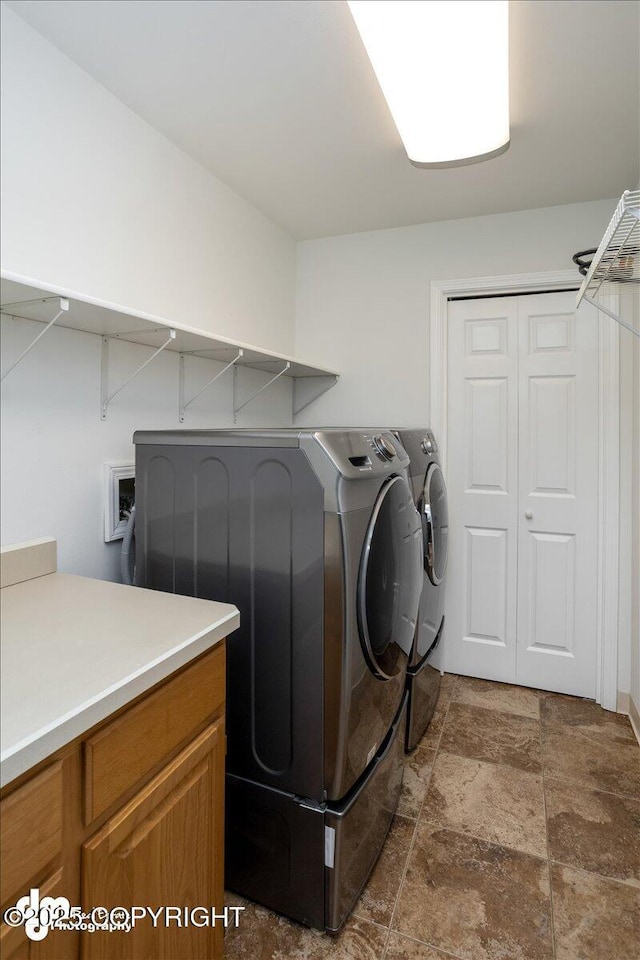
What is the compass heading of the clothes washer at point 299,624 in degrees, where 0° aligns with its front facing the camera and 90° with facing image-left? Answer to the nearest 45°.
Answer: approximately 315°

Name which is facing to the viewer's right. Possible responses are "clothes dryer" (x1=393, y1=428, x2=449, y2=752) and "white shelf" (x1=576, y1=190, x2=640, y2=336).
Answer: the clothes dryer

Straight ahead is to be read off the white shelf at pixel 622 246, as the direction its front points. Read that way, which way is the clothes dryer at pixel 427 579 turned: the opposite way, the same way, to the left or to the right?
the opposite way

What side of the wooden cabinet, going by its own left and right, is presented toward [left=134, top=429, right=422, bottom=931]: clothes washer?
left

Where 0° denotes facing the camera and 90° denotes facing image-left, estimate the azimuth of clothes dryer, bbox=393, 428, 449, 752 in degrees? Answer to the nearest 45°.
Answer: approximately 270°

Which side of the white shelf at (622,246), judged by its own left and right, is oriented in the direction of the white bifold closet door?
right

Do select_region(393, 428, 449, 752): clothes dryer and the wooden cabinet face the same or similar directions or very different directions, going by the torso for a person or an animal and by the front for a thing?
same or similar directions

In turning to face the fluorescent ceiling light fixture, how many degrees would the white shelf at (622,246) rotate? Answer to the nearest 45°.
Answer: approximately 45° to its left

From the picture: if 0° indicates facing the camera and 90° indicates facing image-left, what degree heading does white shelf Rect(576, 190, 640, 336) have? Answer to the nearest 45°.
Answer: approximately 90°

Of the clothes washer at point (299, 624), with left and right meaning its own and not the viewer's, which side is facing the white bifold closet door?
left

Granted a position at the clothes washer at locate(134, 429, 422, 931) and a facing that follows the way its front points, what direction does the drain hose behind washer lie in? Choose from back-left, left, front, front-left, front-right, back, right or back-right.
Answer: back

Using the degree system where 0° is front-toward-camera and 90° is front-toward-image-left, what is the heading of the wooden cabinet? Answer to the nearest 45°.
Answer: approximately 315°

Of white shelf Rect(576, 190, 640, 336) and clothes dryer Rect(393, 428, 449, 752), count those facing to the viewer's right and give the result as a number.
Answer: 1
